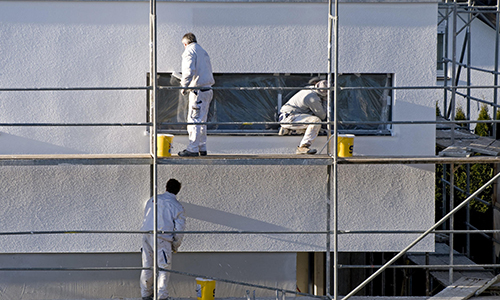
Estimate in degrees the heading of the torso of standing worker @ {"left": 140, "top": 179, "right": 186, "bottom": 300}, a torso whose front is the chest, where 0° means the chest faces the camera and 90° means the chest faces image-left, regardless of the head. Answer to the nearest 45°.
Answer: approximately 225°

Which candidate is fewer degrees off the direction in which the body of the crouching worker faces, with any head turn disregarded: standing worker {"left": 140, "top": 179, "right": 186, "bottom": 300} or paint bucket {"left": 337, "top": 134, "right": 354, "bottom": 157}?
the paint bucket

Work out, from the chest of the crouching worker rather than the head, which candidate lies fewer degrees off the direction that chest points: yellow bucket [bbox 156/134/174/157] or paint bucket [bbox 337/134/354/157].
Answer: the paint bucket

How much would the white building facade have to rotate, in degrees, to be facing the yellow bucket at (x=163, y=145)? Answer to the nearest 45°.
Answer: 0° — it already faces it

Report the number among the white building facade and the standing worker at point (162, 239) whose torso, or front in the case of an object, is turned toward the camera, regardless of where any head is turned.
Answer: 1

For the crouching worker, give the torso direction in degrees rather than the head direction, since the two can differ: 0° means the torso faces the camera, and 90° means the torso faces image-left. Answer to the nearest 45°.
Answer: approximately 270°
